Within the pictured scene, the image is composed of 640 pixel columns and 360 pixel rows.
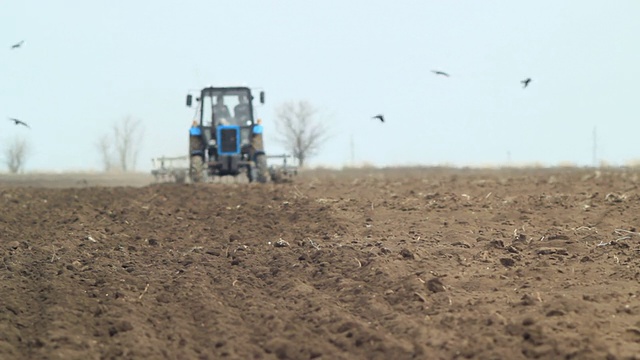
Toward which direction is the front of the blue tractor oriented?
toward the camera
